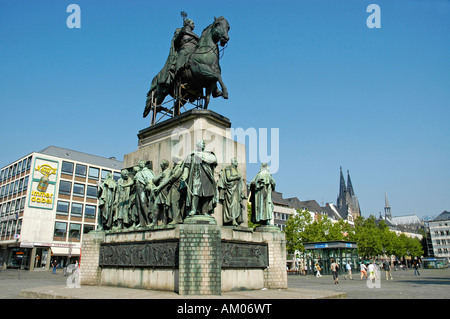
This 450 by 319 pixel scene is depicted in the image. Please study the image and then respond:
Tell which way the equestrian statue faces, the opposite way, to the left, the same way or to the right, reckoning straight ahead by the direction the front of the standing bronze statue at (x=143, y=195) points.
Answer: to the left

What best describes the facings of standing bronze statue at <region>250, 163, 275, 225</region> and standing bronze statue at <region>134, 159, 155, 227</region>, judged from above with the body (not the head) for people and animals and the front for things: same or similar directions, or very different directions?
same or similar directions

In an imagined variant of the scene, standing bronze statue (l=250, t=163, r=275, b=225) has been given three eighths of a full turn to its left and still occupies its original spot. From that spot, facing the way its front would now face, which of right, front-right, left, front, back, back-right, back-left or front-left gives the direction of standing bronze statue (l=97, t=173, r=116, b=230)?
back-left

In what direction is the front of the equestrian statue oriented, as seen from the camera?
facing the viewer and to the right of the viewer

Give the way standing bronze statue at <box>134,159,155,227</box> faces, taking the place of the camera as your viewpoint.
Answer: facing the viewer and to the left of the viewer

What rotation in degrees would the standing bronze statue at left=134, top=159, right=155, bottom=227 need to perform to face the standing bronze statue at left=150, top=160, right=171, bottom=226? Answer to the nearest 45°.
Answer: approximately 90° to its left

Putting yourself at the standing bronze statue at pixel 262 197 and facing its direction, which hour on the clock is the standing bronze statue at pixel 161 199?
the standing bronze statue at pixel 161 199 is roughly at 2 o'clock from the standing bronze statue at pixel 262 197.

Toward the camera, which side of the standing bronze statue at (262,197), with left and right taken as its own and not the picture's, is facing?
front

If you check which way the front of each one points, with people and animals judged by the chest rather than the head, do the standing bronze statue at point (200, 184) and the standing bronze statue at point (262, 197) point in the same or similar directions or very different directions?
same or similar directions

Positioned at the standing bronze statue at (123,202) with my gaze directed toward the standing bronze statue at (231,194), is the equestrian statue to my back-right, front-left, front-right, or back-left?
front-left

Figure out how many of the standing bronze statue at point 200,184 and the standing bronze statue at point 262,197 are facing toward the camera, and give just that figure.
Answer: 2

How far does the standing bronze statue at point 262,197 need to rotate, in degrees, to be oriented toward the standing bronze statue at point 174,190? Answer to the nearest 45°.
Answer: approximately 45° to its right

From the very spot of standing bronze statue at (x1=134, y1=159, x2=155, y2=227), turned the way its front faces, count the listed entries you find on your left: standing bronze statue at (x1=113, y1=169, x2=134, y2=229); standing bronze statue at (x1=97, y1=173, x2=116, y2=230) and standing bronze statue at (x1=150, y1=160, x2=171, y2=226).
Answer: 1

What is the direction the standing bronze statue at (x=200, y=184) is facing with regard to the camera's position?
facing the viewer

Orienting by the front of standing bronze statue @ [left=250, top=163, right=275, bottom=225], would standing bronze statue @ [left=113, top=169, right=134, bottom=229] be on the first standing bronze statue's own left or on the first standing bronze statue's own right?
on the first standing bronze statue's own right
